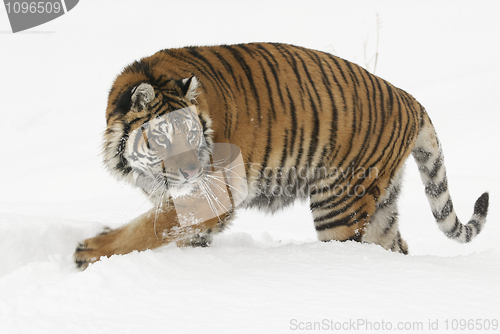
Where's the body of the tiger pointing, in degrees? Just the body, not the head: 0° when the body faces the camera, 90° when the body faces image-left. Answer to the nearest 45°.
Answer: approximately 90°
